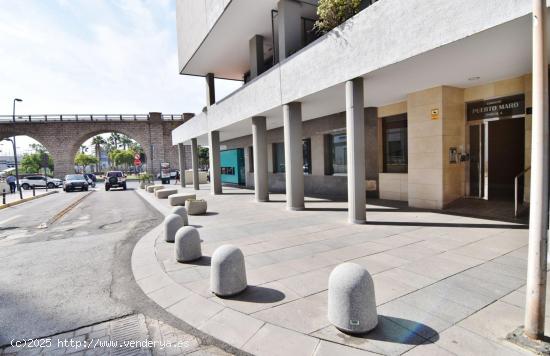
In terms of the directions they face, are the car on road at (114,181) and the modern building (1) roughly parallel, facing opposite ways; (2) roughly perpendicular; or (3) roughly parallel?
roughly perpendicular

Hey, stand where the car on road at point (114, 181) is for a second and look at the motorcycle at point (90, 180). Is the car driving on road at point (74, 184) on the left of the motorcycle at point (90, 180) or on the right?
left

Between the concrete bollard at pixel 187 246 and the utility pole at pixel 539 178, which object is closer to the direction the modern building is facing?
the concrete bollard

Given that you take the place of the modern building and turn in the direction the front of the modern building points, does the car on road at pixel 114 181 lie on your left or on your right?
on your right

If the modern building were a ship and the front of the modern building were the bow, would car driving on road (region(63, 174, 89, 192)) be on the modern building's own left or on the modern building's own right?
on the modern building's own right

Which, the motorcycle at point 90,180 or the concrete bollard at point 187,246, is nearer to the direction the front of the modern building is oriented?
the concrete bollard

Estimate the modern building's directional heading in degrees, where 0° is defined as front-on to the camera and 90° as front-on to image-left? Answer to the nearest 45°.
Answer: approximately 45°

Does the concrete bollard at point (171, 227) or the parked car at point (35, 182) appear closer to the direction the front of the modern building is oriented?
the concrete bollard
